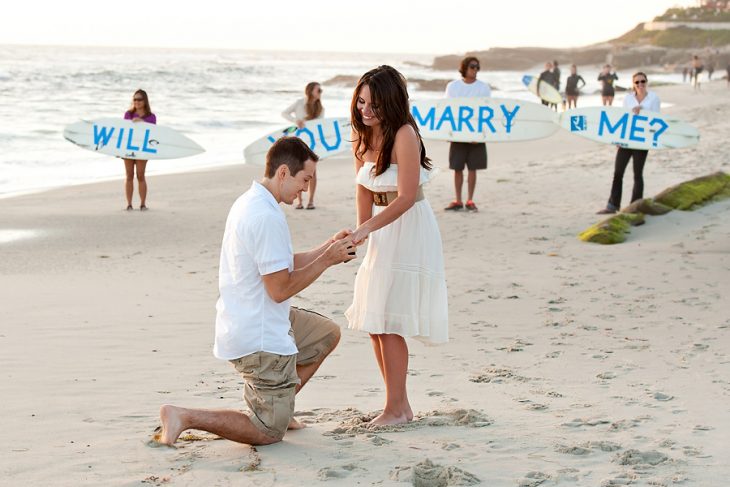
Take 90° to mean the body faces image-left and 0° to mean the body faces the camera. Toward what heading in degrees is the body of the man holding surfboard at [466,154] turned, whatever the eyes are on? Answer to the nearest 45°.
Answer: approximately 0°

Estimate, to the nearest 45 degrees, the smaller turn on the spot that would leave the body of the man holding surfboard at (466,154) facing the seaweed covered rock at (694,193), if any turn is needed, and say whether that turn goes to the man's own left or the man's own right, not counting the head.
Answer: approximately 90° to the man's own left

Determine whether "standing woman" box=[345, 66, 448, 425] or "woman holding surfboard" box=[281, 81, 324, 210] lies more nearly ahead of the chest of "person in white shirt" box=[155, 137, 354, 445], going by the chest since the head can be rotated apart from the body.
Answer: the standing woman

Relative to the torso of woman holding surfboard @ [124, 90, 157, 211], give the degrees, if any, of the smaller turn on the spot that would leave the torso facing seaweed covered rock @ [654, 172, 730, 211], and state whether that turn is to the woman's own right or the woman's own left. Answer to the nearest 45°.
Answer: approximately 45° to the woman's own left

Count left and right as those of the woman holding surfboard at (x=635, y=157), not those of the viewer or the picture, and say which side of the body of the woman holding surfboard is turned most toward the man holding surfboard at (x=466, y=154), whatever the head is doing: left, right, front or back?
right

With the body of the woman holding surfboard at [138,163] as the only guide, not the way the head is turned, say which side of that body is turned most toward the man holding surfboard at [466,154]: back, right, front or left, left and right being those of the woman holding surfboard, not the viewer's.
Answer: left

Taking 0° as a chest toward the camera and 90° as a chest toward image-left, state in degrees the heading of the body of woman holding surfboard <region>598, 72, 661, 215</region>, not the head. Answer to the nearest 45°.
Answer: approximately 0°

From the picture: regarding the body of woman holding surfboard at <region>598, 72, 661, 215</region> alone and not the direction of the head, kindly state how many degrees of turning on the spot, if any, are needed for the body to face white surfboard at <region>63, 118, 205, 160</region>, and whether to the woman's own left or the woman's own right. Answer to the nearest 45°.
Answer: approximately 90° to the woman's own right

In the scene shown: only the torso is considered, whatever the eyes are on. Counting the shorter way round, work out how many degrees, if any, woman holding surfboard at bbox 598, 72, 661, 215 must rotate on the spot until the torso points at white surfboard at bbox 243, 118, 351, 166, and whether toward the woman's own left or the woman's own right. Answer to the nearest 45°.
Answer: approximately 90° to the woman's own right

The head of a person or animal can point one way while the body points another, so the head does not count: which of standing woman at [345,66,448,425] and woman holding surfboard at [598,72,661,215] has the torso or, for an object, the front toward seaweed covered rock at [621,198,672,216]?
the woman holding surfboard

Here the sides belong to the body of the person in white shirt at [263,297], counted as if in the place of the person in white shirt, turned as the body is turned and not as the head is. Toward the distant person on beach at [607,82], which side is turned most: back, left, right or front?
left
